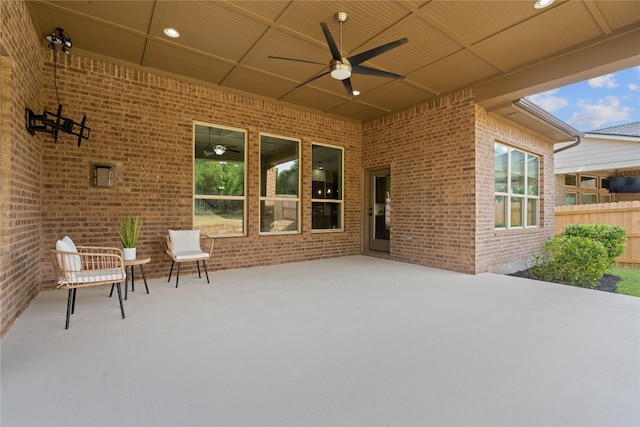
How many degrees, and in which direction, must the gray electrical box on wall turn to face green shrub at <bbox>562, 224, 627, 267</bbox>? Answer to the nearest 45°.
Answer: approximately 45° to its left

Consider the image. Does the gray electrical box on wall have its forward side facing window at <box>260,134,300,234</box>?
no

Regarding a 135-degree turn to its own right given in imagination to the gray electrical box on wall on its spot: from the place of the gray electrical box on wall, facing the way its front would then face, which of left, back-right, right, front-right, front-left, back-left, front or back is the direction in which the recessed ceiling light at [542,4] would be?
back

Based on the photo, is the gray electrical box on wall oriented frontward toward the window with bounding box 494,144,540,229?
no

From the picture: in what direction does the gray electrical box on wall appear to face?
toward the camera

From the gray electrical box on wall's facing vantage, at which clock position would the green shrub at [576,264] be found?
The green shrub is roughly at 10 o'clock from the gray electrical box on wall.

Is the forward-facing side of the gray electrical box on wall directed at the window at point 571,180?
no

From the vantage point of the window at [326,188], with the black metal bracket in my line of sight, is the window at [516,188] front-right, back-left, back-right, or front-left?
back-left

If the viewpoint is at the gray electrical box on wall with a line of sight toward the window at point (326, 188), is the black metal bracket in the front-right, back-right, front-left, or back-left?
back-right
